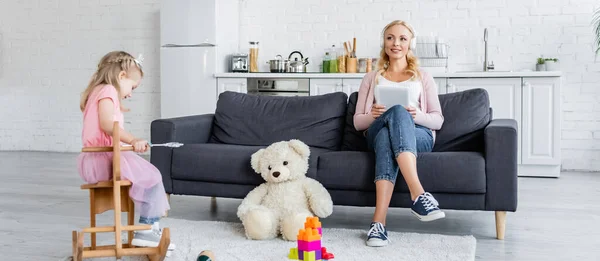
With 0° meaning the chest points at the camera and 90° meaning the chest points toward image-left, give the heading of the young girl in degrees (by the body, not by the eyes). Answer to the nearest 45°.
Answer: approximately 270°

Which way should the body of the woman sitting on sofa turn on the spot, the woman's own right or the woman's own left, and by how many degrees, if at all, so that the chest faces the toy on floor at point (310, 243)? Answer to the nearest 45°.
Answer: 0° — they already face it

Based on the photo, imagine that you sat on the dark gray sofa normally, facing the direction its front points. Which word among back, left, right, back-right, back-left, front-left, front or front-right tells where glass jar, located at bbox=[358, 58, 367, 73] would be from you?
back

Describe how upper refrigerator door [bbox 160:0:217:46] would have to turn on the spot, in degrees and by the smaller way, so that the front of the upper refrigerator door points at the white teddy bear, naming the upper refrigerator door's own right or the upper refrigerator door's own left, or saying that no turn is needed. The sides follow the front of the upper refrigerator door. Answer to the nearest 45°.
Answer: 0° — it already faces it

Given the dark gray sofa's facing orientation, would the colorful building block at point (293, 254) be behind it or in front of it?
in front

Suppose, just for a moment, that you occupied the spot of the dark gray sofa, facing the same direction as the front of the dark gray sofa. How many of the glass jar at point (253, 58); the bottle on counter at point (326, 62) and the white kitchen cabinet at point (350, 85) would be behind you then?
3

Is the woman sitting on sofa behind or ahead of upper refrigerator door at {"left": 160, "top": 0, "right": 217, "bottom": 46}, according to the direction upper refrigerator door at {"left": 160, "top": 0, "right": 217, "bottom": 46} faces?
ahead

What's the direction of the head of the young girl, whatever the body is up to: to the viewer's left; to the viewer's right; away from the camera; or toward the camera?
to the viewer's right

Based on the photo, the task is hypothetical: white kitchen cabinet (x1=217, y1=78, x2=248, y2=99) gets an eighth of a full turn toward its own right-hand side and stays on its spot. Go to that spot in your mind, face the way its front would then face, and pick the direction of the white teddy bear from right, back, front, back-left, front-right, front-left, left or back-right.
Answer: front-left

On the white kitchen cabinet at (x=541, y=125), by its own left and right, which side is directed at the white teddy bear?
front

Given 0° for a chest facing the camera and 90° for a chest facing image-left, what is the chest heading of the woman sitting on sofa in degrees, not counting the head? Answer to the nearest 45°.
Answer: approximately 0°

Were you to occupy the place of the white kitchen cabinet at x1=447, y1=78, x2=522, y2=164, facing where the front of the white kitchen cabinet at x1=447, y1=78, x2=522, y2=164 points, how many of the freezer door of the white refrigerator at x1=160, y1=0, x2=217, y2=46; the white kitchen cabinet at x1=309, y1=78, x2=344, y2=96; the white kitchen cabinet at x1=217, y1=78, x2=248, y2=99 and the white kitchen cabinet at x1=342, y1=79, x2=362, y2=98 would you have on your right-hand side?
4
